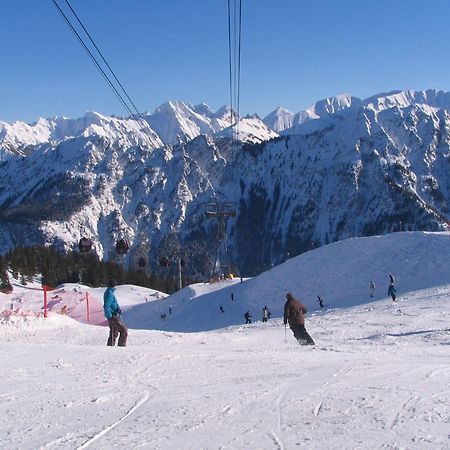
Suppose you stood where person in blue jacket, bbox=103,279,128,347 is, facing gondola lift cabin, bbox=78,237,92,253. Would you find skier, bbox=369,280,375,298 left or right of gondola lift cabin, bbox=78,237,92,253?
right

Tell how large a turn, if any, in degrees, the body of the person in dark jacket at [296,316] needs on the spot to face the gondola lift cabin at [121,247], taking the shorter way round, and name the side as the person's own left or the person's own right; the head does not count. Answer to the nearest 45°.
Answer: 0° — they already face it

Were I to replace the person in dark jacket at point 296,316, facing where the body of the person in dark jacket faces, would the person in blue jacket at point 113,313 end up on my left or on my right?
on my left

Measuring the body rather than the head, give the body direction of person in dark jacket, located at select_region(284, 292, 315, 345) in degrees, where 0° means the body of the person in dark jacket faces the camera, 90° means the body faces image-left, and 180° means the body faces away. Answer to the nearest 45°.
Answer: approximately 135°

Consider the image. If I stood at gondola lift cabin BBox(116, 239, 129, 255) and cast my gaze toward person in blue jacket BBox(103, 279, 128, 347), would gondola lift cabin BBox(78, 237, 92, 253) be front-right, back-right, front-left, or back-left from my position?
back-right

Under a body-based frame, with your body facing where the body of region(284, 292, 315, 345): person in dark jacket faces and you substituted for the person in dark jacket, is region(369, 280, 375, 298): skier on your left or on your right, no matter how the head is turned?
on your right
